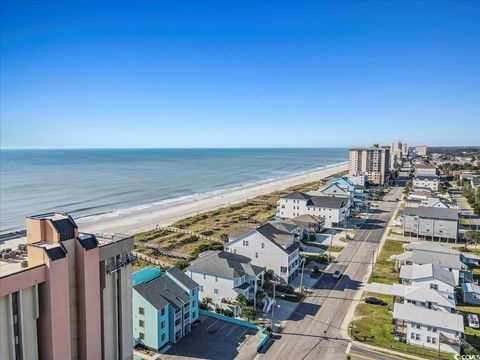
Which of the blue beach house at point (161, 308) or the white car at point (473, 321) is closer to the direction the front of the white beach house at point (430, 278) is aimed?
the blue beach house

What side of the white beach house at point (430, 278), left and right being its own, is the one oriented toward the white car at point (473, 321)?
left

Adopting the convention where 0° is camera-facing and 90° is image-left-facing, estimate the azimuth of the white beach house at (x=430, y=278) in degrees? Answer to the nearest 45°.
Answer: approximately 45°
